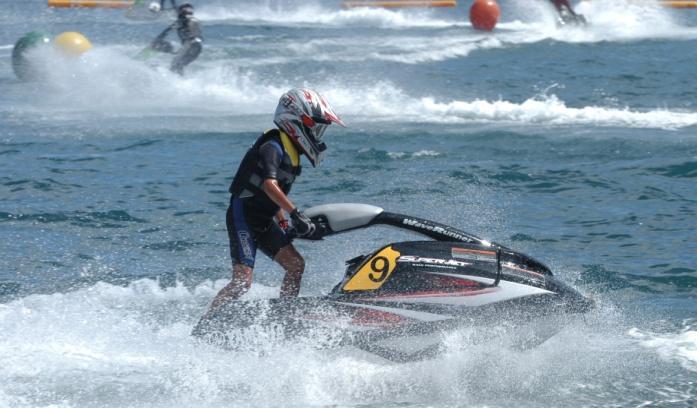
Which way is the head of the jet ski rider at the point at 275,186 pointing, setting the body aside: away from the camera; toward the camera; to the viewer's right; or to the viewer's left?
to the viewer's right

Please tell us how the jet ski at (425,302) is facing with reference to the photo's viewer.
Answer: facing to the right of the viewer

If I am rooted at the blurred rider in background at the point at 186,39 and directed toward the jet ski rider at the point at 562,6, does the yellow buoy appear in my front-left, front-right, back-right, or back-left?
back-left

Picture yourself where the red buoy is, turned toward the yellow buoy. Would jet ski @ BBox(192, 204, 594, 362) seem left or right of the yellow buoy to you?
left

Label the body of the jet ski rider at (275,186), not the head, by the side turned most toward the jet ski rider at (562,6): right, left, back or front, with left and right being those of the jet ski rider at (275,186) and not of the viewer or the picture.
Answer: left

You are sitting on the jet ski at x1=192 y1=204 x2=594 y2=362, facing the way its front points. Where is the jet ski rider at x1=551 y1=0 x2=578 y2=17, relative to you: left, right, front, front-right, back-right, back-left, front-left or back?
left

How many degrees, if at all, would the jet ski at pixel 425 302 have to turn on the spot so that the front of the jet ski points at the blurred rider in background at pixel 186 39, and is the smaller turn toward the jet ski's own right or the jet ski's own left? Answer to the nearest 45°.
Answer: approximately 90° to the jet ski's own left

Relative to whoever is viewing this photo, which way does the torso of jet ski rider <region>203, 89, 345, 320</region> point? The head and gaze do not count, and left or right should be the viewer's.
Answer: facing to the right of the viewer

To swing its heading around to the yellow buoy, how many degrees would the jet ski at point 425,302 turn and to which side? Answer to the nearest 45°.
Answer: approximately 135° to its left

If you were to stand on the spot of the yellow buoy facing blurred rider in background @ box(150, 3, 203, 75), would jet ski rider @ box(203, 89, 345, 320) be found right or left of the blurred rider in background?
right

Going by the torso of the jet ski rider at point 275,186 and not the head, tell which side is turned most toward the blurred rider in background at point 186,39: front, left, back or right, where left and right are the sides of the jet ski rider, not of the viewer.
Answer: left

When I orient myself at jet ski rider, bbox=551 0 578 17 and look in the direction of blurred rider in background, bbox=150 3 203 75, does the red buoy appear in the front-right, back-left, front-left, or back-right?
front-right

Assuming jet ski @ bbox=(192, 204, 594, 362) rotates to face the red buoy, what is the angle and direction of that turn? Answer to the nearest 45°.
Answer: approximately 90° to its left
